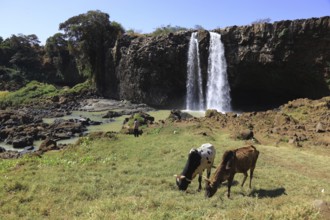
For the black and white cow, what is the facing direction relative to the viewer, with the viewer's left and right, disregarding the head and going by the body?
facing the viewer and to the left of the viewer

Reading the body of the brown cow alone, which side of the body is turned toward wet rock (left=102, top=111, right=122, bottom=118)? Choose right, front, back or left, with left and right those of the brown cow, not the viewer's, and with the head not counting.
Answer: right

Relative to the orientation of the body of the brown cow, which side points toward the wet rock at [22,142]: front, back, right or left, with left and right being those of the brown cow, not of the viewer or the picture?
right

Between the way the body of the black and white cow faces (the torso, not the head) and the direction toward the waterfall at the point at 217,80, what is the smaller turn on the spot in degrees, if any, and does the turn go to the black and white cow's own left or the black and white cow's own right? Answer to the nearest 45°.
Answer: approximately 135° to the black and white cow's own right

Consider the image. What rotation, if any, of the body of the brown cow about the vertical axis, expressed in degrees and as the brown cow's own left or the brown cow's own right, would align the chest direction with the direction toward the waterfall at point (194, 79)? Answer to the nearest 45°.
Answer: approximately 135° to the brown cow's own right

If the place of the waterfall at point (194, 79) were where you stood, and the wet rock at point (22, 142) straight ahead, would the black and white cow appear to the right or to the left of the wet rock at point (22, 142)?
left

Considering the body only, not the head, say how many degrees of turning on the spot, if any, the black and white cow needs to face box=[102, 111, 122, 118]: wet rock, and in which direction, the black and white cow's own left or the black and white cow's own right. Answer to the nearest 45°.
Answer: approximately 135° to the black and white cow's own right

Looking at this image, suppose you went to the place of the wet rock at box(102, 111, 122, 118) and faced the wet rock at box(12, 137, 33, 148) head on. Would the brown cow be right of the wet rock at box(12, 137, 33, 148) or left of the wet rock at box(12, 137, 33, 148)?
left

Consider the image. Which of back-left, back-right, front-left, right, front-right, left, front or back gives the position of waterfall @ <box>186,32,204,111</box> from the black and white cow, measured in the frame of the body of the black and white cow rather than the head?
back-right

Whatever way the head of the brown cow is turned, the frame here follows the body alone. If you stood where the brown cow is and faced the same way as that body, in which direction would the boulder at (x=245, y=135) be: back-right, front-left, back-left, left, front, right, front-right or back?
back-right

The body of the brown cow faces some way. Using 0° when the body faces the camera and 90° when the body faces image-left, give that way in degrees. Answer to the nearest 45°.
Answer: approximately 45°

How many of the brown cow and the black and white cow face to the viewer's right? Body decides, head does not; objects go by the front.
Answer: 0

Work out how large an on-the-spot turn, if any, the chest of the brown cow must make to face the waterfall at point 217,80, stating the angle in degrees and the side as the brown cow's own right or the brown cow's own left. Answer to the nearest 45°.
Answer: approximately 135° to the brown cow's own right
